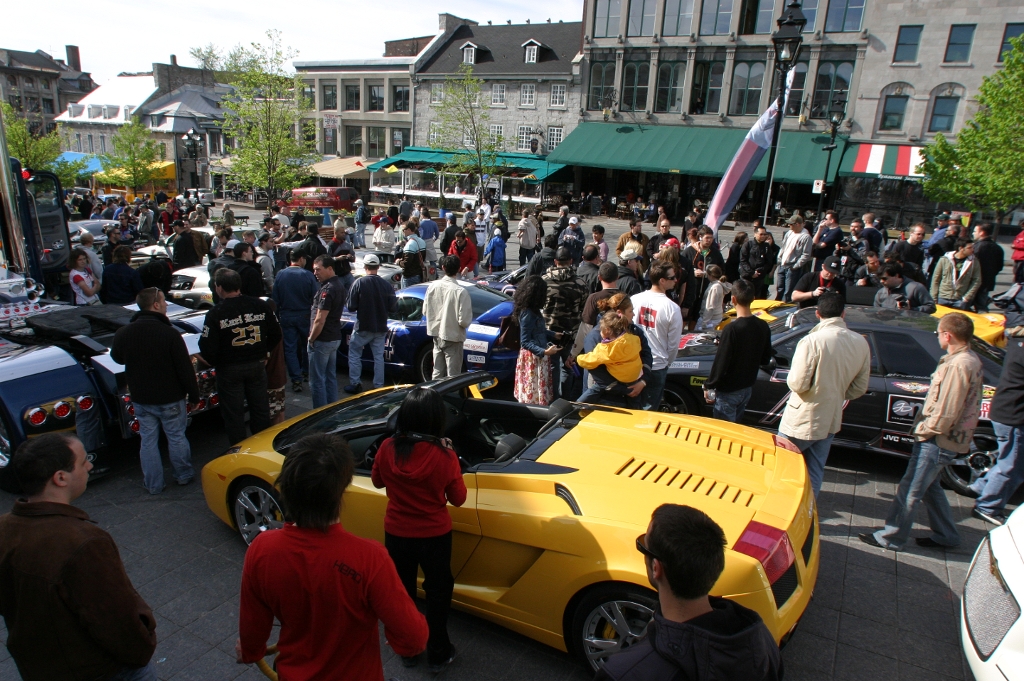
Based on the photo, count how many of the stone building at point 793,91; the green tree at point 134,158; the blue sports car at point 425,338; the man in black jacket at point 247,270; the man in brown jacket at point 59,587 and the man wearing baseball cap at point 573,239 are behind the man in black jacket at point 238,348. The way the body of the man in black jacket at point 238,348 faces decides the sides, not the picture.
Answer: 1

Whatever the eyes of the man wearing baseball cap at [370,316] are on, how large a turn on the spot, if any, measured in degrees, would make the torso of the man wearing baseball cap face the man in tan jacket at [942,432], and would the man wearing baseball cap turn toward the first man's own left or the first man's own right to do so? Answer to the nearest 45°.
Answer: approximately 135° to the first man's own right

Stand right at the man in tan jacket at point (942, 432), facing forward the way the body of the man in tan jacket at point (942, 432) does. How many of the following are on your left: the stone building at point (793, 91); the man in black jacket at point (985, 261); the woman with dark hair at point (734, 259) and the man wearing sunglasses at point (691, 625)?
1

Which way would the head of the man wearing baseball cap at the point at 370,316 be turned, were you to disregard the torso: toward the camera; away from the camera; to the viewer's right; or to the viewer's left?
away from the camera

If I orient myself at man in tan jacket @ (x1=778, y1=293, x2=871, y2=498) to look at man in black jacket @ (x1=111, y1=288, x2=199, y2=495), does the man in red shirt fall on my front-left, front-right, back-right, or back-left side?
front-left

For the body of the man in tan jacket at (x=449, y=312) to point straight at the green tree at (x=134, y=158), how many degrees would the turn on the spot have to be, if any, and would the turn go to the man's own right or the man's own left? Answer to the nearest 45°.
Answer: approximately 45° to the man's own left

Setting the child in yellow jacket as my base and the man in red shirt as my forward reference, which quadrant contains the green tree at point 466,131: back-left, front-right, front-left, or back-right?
back-right

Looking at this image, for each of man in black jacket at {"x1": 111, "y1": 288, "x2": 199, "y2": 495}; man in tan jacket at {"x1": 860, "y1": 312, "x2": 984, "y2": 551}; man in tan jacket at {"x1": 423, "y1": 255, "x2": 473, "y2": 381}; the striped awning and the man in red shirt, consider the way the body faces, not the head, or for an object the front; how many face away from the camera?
3

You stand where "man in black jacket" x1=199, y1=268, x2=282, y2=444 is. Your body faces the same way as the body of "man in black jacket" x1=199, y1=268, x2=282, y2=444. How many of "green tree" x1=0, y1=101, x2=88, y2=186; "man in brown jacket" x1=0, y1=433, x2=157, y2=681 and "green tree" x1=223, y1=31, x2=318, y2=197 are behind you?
1

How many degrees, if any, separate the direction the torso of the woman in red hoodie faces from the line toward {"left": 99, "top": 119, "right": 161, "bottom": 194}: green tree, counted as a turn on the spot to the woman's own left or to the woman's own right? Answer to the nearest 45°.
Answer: approximately 45° to the woman's own left

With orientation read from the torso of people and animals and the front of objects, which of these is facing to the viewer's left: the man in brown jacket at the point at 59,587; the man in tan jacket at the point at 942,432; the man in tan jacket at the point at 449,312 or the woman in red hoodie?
the man in tan jacket at the point at 942,432

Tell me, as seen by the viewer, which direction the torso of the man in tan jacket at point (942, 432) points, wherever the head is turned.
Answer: to the viewer's left

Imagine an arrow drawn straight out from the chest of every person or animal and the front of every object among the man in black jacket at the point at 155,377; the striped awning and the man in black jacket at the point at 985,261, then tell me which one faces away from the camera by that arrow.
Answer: the man in black jacket at the point at 155,377

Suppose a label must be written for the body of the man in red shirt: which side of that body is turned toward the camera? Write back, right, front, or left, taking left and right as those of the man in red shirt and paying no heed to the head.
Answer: back

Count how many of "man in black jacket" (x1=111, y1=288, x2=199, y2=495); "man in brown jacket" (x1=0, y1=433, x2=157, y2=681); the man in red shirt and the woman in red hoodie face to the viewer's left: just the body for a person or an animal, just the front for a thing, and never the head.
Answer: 0

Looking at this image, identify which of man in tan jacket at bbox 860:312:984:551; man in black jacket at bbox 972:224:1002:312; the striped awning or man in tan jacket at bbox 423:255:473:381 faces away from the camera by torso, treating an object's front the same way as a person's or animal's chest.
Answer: man in tan jacket at bbox 423:255:473:381

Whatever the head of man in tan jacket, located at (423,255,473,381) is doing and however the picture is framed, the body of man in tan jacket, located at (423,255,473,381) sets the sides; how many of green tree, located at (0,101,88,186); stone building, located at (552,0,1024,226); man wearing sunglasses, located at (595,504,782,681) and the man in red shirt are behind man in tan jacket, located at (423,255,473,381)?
2

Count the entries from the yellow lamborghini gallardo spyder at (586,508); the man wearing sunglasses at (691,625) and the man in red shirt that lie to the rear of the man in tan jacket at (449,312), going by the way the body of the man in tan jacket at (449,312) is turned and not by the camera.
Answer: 3

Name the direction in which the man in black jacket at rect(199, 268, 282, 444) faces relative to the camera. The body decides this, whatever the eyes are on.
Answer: away from the camera

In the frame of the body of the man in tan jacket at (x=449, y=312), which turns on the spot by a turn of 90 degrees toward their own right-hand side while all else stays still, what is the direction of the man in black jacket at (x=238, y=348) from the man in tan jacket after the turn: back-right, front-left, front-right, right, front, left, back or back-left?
back-right
